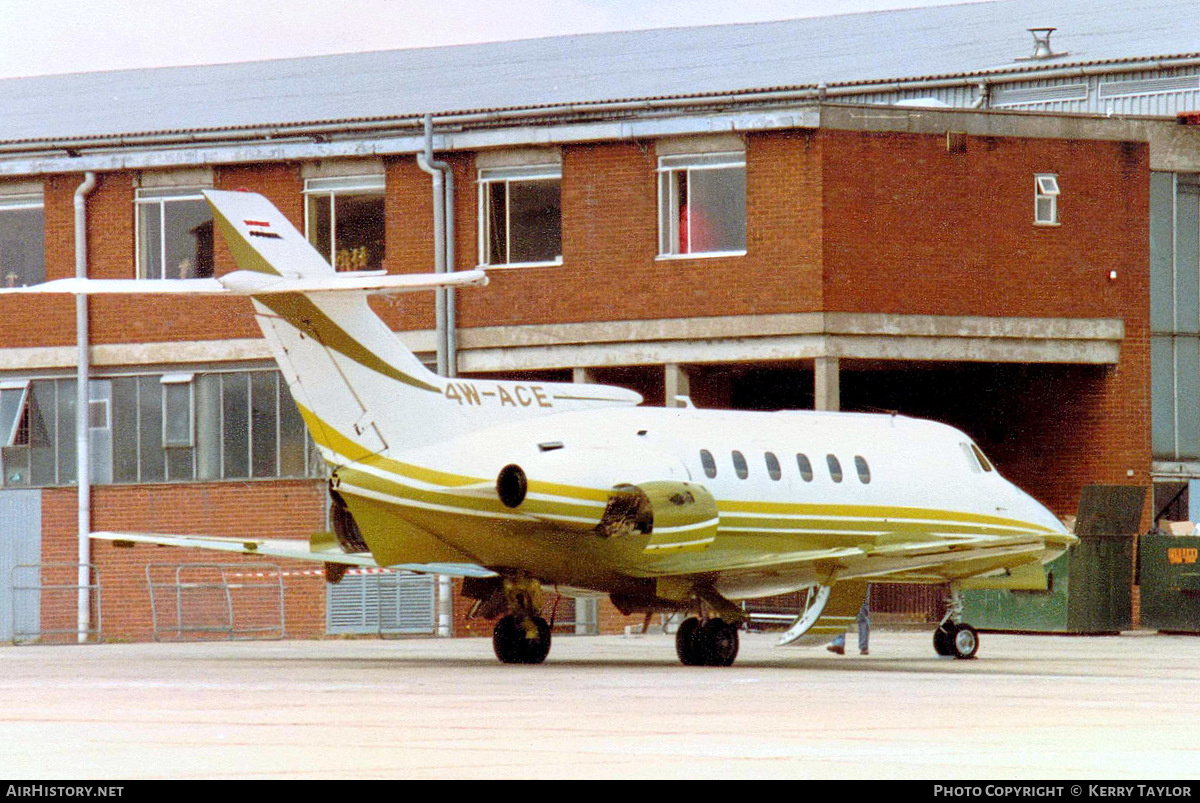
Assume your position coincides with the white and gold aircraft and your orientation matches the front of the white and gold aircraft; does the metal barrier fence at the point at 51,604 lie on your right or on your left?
on your left

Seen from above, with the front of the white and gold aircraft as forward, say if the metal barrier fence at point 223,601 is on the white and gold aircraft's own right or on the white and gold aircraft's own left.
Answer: on the white and gold aircraft's own left

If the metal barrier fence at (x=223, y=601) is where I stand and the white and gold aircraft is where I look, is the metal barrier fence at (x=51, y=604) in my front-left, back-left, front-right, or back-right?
back-right

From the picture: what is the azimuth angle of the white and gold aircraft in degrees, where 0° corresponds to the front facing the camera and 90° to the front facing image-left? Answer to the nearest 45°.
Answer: approximately 225°

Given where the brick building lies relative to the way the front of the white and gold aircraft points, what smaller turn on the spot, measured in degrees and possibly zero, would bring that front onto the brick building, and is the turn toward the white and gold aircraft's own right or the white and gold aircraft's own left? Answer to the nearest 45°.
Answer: approximately 45° to the white and gold aircraft's own left

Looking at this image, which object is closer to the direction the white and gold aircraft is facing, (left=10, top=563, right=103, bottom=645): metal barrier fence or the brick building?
the brick building
